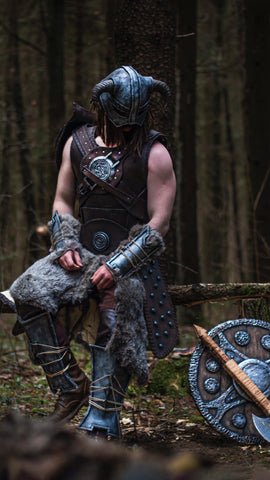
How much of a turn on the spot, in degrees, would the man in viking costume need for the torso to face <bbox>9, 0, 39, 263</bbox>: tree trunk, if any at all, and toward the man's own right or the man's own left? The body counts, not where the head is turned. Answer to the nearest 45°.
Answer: approximately 135° to the man's own right

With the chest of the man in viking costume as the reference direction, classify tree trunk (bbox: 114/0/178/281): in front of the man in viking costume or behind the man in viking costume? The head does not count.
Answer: behind

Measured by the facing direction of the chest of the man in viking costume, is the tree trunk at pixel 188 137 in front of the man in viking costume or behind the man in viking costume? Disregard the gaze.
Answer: behind

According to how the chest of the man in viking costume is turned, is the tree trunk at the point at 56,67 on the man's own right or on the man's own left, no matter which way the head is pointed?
on the man's own right

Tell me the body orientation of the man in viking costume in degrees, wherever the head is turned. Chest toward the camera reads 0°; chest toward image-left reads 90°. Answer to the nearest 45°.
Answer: approximately 45°
